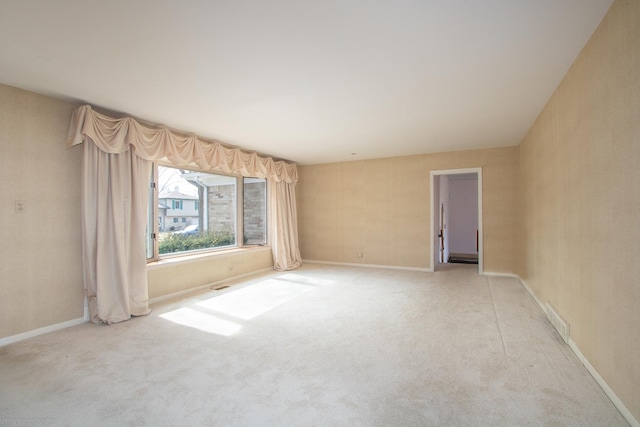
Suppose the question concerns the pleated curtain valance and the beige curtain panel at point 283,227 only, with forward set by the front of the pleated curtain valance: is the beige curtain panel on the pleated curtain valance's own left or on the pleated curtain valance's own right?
on the pleated curtain valance's own left

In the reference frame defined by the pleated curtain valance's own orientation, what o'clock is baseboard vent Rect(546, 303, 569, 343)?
The baseboard vent is roughly at 12 o'clock from the pleated curtain valance.

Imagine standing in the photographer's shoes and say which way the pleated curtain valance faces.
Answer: facing the viewer and to the right of the viewer

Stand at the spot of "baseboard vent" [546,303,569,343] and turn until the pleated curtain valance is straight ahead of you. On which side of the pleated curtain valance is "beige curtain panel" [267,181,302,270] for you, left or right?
right

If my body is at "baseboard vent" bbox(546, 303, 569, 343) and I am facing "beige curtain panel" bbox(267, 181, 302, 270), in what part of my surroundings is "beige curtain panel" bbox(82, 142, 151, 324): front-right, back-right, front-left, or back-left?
front-left

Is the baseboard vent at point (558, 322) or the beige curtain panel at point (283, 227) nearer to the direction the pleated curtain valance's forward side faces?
the baseboard vent
